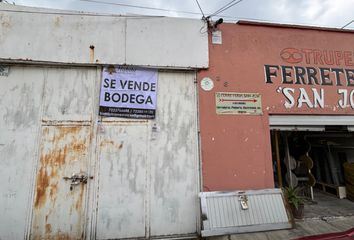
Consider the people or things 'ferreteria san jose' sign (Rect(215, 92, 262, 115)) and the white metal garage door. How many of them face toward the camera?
2

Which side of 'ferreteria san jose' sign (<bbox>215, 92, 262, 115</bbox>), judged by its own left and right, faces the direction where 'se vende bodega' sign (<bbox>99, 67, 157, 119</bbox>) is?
right

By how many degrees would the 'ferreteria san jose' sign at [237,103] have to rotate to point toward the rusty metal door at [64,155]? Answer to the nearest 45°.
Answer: approximately 90° to its right

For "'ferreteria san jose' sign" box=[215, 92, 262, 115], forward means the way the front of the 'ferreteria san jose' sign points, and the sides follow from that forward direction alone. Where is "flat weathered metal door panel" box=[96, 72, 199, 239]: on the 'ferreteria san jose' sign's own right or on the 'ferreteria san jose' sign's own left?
on the 'ferreteria san jose' sign's own right

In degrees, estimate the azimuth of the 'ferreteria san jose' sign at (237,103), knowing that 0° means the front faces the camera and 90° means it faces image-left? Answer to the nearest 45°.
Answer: approximately 0°

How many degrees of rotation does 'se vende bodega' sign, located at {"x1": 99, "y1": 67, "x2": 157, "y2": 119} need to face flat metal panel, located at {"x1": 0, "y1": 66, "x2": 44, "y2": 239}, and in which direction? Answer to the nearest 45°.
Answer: approximately 90° to its right

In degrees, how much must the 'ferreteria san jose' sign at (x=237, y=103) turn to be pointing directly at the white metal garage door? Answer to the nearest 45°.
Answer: approximately 90° to its right

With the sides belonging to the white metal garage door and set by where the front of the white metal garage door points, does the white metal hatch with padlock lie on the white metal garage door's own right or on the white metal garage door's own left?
on the white metal garage door's own left

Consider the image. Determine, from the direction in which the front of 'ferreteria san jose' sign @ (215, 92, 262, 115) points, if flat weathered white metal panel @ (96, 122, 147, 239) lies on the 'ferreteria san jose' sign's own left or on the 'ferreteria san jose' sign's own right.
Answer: on the 'ferreteria san jose' sign's own right

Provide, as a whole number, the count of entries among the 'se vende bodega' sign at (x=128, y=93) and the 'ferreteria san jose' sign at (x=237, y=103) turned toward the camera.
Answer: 2
